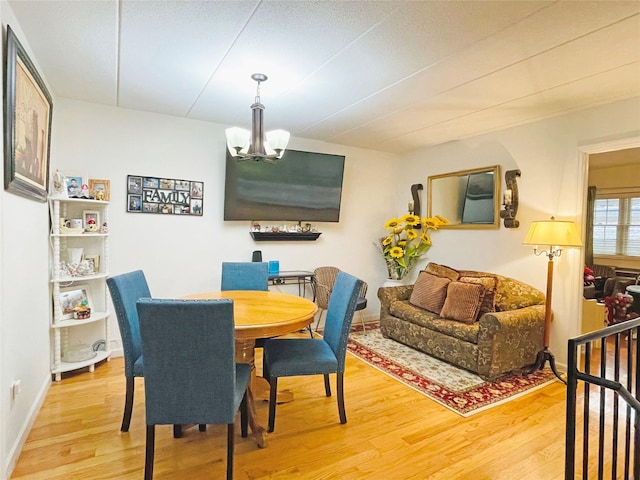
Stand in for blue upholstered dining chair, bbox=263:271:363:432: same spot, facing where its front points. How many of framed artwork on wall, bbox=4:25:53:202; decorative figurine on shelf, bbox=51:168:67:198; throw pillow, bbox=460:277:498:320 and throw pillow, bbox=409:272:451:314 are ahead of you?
2

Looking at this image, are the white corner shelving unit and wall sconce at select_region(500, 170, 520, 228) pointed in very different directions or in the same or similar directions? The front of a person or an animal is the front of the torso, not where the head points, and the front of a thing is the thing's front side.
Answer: very different directions

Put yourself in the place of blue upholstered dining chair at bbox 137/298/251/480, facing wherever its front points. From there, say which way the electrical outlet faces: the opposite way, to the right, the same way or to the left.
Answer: to the right

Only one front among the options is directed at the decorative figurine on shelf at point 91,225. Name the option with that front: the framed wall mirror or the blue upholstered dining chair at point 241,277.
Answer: the framed wall mirror

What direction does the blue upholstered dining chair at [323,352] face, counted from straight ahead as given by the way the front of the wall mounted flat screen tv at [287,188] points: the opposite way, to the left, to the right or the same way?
to the right

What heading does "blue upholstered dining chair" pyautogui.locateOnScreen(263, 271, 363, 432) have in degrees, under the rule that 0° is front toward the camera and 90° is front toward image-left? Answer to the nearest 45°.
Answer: approximately 90°

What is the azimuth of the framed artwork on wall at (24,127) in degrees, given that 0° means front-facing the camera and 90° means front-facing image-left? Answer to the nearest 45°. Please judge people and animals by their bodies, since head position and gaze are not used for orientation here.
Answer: approximately 270°

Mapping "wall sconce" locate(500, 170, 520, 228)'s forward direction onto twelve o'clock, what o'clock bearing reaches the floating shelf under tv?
The floating shelf under tv is roughly at 1 o'clock from the wall sconce.

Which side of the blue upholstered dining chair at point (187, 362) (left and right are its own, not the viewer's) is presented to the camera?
back
